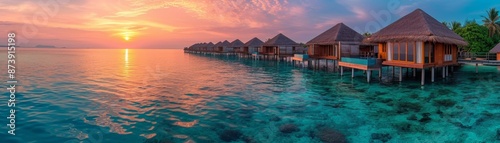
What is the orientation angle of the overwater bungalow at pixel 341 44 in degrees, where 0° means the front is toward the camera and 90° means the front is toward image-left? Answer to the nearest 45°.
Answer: approximately 45°

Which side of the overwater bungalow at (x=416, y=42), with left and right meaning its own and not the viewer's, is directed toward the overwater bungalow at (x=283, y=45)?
right

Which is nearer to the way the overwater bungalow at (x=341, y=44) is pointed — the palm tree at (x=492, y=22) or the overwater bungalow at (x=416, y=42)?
the overwater bungalow

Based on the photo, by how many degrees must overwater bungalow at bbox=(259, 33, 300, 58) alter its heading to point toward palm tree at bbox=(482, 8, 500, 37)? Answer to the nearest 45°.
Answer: approximately 135° to its left

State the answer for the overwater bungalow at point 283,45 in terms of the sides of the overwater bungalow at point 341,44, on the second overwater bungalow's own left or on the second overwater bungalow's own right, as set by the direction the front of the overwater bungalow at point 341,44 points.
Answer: on the second overwater bungalow's own right

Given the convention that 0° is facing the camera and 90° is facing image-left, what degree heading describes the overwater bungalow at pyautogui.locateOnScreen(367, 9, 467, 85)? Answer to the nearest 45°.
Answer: approximately 45°

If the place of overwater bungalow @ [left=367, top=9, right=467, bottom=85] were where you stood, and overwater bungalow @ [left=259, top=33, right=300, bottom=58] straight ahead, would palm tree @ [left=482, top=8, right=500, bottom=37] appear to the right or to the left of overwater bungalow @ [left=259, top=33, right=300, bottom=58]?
right

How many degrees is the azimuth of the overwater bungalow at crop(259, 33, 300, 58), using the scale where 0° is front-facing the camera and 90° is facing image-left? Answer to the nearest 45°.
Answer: approximately 45°

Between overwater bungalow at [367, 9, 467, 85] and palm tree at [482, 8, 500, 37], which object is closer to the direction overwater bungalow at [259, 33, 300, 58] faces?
the overwater bungalow

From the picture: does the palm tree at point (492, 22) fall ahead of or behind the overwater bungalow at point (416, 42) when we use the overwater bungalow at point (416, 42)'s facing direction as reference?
behind

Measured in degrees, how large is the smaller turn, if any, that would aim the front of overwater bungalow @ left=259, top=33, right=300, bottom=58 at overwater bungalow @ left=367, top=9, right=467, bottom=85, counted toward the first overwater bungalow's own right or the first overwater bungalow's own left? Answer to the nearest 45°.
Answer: approximately 45° to the first overwater bungalow's own left
